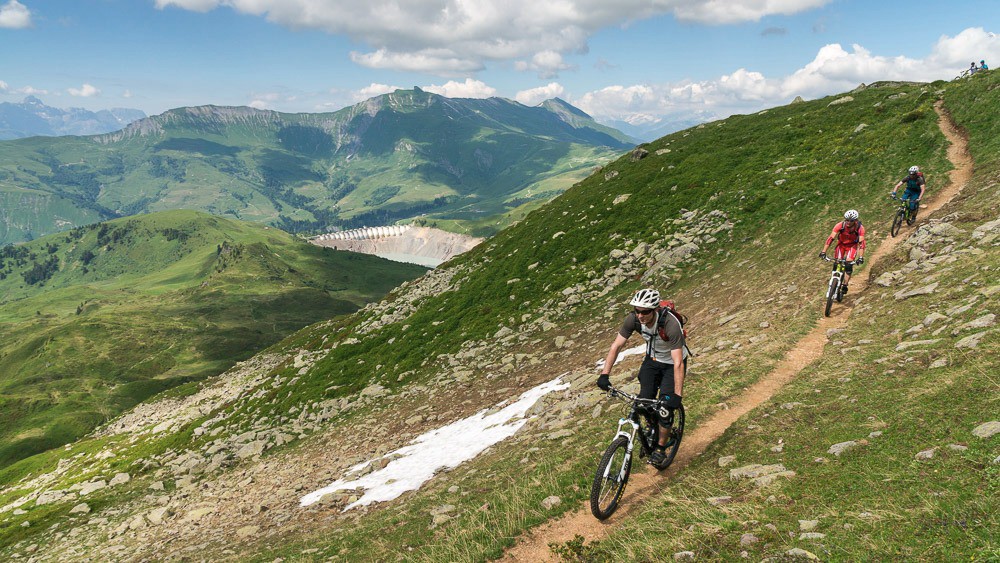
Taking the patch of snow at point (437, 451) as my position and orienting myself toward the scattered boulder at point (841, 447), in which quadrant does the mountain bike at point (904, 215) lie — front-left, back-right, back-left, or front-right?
front-left

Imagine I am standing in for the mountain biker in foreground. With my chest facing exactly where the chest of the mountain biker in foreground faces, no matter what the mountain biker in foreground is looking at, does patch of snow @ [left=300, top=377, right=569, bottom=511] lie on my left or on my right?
on my right

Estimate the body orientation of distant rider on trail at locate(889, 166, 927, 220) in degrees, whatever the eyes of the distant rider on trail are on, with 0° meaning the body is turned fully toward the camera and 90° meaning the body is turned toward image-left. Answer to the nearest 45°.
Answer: approximately 45°

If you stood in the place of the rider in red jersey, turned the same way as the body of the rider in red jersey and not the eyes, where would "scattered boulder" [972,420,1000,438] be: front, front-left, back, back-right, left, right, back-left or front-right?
front

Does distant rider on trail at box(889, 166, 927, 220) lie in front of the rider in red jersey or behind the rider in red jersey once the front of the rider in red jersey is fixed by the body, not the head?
behind

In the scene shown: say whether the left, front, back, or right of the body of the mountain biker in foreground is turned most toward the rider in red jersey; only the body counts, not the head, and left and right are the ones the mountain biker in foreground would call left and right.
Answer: back

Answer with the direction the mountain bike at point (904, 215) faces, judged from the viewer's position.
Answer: facing the viewer and to the left of the viewer

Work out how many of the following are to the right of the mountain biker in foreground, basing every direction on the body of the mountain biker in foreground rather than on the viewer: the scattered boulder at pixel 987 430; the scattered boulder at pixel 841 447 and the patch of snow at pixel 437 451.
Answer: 1

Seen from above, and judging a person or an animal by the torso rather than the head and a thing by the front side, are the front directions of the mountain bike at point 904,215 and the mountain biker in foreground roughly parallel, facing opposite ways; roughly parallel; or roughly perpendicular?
roughly parallel

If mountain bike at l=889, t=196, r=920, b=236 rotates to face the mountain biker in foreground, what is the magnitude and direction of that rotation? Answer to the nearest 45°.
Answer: approximately 45° to its left

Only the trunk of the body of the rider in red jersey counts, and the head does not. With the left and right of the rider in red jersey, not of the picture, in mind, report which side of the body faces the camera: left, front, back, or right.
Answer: front

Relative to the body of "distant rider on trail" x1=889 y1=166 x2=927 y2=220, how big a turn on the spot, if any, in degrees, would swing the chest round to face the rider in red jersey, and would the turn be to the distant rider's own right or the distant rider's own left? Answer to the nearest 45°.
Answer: approximately 45° to the distant rider's own left

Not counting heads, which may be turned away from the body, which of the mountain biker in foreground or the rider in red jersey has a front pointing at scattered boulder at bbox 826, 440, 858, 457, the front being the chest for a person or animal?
the rider in red jersey
